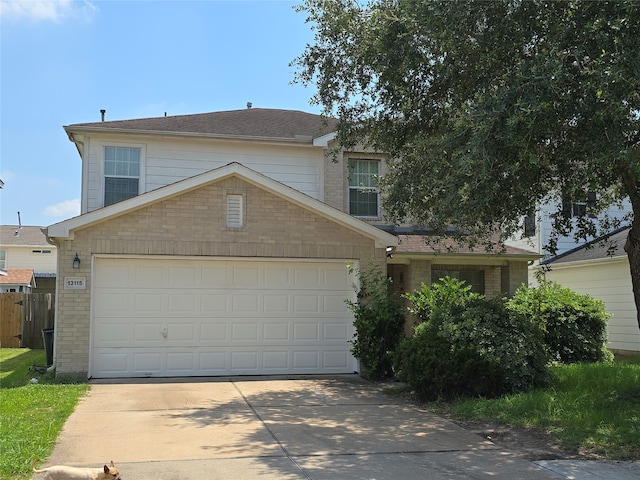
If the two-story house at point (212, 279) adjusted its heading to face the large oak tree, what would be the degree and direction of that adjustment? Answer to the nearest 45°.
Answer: approximately 45° to its left

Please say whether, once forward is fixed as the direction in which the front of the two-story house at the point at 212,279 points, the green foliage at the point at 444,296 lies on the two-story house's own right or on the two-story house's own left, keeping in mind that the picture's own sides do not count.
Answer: on the two-story house's own left

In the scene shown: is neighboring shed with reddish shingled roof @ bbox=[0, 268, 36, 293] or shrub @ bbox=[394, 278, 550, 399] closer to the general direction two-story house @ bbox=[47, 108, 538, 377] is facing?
the shrub

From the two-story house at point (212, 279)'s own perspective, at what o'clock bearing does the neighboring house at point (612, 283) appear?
The neighboring house is roughly at 8 o'clock from the two-story house.

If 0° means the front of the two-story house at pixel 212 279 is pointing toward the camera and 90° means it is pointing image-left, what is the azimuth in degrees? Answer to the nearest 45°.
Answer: approximately 0°

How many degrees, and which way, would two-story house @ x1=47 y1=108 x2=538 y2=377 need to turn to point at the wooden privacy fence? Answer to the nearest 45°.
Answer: approximately 135° to its right

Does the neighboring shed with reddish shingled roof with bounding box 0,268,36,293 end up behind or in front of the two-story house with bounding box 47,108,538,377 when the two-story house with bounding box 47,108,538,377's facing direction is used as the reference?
behind

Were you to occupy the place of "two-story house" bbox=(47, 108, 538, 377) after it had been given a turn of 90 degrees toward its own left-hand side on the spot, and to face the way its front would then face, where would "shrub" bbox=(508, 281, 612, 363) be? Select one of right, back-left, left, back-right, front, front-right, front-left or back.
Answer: front
